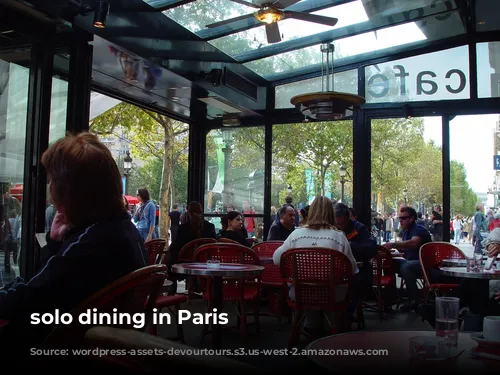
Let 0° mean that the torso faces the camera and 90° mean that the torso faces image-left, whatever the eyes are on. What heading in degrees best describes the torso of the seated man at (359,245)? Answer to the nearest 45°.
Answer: approximately 45°

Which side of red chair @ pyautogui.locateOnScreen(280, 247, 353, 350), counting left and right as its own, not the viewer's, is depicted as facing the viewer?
back

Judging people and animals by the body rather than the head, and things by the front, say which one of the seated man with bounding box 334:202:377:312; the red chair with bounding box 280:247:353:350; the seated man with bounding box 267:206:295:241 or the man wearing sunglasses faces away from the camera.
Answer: the red chair

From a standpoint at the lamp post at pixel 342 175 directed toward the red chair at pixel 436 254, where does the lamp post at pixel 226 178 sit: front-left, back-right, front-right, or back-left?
front-right

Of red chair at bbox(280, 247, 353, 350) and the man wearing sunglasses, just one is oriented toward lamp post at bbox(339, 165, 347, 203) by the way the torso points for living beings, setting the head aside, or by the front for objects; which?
the red chair

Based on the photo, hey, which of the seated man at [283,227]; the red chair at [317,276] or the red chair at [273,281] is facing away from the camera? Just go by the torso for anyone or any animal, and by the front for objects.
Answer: the red chair at [317,276]
